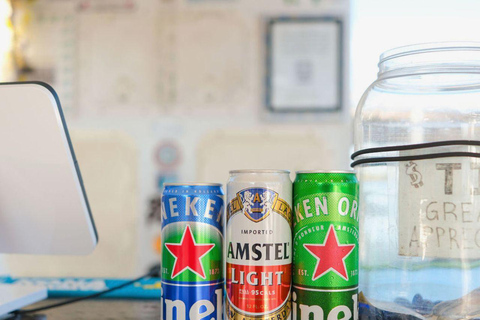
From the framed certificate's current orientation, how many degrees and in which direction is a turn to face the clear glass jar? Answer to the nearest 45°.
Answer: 0° — it already faces it

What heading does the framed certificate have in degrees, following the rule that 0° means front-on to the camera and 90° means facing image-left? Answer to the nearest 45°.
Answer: approximately 0°

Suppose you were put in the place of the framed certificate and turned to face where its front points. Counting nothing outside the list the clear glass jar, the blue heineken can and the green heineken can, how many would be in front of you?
3

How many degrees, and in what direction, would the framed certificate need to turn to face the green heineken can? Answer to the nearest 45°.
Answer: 0° — it already faces it

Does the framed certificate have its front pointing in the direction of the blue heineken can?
yes
